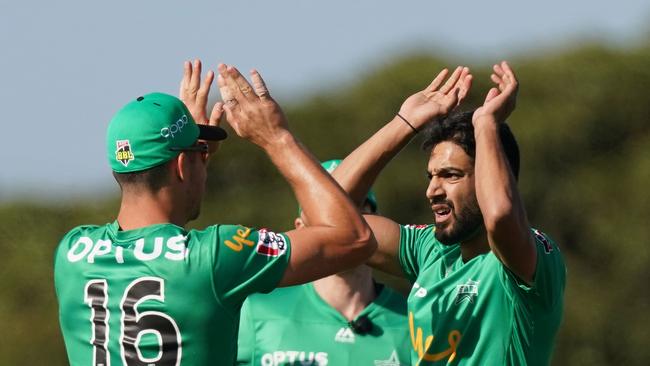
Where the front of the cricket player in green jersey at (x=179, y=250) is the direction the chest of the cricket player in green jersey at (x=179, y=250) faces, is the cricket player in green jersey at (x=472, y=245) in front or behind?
in front

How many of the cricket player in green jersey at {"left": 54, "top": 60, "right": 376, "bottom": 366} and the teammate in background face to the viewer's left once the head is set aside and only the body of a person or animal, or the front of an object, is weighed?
0

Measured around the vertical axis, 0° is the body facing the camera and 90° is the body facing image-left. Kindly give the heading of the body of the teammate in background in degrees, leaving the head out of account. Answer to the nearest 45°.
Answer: approximately 315°

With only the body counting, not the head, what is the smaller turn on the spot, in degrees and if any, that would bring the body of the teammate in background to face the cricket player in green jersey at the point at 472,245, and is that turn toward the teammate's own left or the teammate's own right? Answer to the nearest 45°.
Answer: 0° — they already face them

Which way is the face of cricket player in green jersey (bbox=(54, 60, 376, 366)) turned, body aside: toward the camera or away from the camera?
away from the camera

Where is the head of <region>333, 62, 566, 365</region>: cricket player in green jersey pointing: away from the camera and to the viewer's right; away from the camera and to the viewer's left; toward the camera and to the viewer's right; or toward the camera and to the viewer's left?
toward the camera and to the viewer's left

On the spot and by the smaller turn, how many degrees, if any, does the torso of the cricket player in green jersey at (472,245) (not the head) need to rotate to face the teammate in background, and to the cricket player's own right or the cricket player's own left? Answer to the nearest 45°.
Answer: approximately 90° to the cricket player's own right

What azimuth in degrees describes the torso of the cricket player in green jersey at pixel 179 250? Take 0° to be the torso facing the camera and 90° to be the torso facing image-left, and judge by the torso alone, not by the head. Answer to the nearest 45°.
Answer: approximately 225°

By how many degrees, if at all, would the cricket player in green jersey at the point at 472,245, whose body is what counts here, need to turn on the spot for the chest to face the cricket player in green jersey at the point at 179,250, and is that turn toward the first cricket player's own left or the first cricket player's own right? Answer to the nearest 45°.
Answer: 0° — they already face them

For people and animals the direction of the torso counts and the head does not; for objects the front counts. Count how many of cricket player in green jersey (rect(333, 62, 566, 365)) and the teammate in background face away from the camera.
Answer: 0

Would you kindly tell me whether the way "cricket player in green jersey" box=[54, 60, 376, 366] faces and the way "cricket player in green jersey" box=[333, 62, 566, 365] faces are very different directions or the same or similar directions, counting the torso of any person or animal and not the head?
very different directions

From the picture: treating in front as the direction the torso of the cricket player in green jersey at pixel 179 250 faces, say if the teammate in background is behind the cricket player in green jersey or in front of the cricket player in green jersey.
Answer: in front

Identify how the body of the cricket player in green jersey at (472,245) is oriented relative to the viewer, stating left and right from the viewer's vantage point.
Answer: facing the viewer and to the left of the viewer

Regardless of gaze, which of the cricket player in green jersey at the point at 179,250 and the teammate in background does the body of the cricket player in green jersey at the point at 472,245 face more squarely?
the cricket player in green jersey
